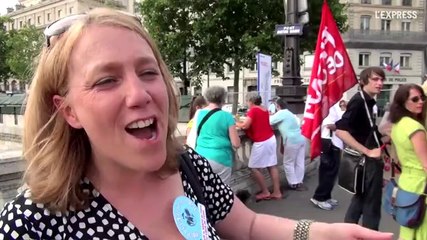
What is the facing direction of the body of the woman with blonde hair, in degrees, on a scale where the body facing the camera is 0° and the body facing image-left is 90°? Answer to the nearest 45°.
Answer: approximately 315°

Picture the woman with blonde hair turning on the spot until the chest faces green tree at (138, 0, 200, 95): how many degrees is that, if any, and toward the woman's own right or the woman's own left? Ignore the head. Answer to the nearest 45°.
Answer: approximately 135° to the woman's own left

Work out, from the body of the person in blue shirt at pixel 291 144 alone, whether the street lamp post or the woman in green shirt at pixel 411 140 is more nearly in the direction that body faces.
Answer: the street lamp post

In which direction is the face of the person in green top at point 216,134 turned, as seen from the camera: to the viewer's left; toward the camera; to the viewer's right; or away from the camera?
away from the camera

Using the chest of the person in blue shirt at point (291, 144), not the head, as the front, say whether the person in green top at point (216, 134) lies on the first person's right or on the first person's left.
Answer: on the first person's left

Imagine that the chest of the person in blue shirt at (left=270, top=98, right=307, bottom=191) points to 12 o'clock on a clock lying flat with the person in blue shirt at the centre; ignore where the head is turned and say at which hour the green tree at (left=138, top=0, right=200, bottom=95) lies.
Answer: The green tree is roughly at 1 o'clock from the person in blue shirt.

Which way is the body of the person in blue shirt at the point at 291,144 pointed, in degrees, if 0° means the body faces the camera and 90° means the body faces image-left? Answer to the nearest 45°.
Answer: approximately 135°

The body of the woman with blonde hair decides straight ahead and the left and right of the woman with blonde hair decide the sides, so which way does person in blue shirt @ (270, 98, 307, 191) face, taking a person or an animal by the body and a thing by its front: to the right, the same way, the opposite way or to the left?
the opposite way

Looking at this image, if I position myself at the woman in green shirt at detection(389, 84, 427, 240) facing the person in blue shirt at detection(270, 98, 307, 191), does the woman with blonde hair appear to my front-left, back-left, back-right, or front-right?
back-left
